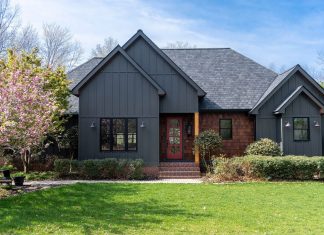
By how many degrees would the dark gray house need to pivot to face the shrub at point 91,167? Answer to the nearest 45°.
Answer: approximately 45° to its right

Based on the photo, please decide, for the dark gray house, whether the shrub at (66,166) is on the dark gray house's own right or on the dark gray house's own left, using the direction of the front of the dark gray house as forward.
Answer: on the dark gray house's own right

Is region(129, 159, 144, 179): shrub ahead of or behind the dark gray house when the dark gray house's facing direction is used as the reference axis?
ahead

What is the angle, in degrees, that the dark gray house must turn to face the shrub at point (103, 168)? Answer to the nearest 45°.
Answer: approximately 45° to its right

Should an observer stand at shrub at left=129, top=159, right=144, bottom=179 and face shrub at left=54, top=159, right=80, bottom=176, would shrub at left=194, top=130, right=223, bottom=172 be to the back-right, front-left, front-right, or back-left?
back-right

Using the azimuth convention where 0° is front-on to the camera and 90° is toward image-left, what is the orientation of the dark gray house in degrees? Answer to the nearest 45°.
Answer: approximately 0°
